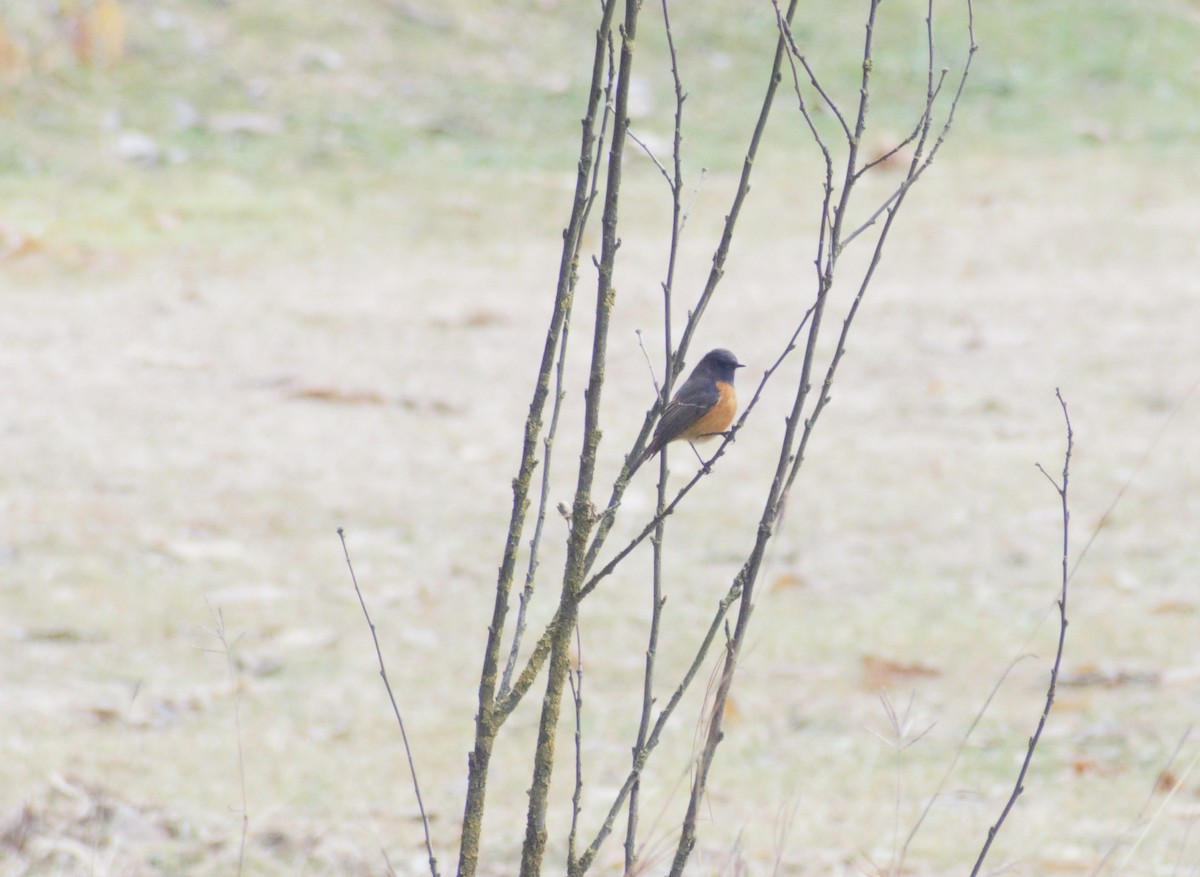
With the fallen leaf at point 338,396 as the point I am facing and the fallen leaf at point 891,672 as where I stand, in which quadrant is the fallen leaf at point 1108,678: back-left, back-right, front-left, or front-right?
back-right

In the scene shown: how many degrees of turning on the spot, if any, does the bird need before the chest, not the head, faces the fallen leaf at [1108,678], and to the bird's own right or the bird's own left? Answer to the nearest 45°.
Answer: approximately 45° to the bird's own left

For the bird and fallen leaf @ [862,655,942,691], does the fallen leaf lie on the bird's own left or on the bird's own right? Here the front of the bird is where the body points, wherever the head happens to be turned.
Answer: on the bird's own left

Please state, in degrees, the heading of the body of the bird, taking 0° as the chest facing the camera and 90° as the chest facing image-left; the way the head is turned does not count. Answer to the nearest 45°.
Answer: approximately 270°
